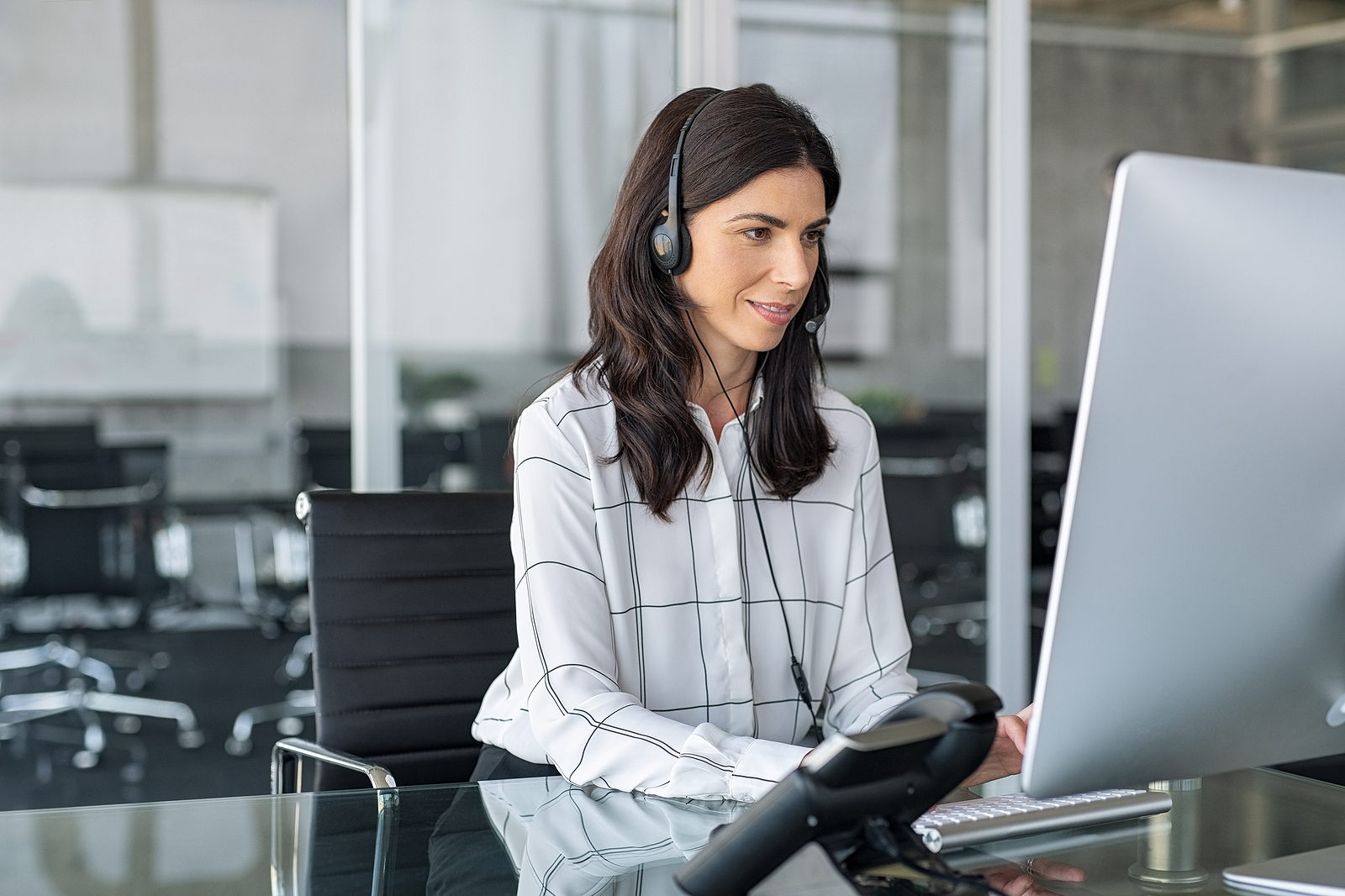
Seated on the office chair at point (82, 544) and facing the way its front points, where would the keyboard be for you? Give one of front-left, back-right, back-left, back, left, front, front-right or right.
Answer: back

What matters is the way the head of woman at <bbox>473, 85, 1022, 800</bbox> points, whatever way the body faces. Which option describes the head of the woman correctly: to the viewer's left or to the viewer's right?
to the viewer's right

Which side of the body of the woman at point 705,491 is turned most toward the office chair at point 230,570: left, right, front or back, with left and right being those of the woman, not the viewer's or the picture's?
back

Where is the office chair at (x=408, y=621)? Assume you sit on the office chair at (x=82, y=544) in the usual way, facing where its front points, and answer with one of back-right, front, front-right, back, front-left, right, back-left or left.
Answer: back

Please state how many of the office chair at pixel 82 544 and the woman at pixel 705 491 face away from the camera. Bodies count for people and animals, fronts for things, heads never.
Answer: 1

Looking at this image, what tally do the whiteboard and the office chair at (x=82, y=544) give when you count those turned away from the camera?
1

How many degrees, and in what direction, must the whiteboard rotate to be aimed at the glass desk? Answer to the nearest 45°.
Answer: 0° — it already faces it

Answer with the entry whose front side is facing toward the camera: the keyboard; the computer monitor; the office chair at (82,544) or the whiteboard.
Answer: the whiteboard

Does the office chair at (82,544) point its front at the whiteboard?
yes

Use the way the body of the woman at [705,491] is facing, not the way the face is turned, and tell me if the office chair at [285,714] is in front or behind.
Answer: behind

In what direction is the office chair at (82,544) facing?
away from the camera

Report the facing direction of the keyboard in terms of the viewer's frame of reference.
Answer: facing away from the viewer and to the left of the viewer
